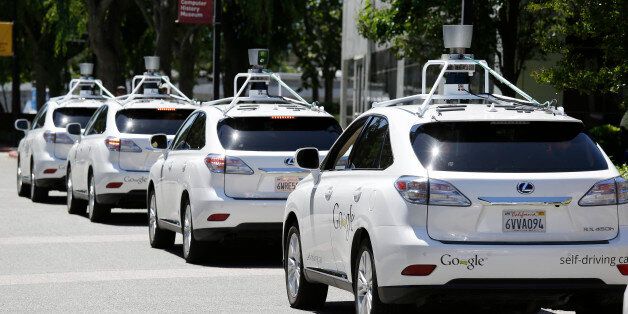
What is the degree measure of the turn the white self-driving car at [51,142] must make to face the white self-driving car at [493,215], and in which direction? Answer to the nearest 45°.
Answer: approximately 180°

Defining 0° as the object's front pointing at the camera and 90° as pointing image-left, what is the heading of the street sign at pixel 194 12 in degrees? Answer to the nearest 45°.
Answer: approximately 0°

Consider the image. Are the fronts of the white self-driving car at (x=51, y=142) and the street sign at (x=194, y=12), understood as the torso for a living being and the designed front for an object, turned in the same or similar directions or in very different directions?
very different directions

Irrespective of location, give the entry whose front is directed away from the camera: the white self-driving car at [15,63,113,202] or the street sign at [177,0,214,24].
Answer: the white self-driving car

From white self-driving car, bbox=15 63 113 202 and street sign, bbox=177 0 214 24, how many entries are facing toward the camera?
1

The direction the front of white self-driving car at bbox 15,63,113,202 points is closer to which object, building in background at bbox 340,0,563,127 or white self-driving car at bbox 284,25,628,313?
the building in background

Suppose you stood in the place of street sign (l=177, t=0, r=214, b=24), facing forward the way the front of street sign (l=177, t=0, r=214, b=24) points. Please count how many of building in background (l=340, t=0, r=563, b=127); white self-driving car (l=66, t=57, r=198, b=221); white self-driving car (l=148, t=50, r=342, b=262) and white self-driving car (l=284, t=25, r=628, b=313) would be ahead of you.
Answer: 3

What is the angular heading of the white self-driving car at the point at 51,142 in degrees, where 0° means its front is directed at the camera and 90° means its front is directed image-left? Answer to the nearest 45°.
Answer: approximately 180°

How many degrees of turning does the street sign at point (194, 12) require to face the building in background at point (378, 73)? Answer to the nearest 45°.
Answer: approximately 135° to its left

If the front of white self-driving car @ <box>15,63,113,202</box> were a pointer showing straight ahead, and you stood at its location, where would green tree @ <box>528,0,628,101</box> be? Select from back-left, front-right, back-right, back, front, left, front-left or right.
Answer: back-right

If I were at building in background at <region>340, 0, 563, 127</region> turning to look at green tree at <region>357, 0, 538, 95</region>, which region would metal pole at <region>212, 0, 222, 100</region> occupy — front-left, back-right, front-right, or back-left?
front-right

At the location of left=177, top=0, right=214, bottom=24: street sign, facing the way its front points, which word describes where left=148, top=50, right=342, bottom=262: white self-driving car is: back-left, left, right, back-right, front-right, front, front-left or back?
front

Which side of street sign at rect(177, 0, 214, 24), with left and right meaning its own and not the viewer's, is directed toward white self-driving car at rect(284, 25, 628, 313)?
front
